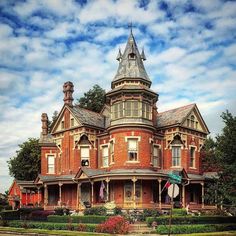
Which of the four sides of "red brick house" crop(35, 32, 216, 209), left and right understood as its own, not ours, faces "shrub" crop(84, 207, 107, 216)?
front

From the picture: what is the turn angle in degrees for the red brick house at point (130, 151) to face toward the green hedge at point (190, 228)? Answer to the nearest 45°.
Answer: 0° — it already faces it

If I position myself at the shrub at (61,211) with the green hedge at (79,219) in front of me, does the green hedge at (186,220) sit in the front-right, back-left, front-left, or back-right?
front-left

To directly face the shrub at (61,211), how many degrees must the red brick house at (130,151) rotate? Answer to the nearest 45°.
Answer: approximately 45° to its right

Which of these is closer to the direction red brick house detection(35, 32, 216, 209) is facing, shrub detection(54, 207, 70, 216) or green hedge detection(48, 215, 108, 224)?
the green hedge

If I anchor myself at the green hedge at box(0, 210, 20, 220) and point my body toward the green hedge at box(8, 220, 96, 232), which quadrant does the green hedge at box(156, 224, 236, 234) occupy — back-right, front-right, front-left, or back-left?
front-left

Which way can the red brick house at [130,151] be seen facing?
toward the camera

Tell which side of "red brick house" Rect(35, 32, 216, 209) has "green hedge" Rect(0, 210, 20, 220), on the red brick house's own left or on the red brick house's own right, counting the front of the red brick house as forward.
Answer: on the red brick house's own right

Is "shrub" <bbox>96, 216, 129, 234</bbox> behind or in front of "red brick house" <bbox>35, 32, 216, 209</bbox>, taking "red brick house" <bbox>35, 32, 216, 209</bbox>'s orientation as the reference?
in front

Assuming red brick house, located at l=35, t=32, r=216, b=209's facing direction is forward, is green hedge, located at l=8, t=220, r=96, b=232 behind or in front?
in front
